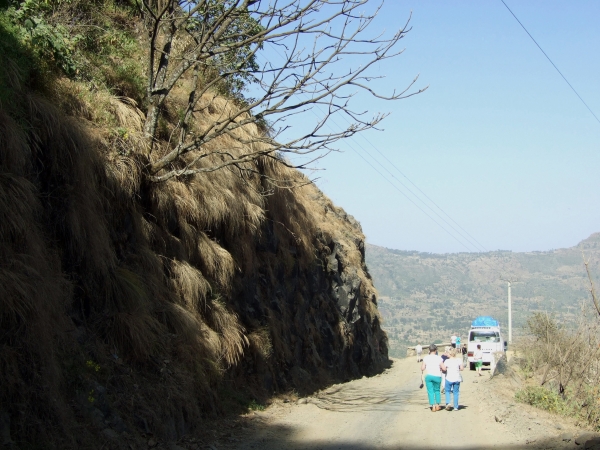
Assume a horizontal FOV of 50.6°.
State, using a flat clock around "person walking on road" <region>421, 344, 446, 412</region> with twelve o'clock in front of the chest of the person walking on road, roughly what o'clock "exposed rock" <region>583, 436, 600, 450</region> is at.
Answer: The exposed rock is roughly at 5 o'clock from the person walking on road.

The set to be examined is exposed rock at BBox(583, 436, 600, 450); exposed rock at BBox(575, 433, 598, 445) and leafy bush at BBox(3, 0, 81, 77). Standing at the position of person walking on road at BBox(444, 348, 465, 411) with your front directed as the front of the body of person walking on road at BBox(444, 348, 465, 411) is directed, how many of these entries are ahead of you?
0

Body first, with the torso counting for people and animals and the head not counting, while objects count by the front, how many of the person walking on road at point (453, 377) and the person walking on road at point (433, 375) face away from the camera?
2

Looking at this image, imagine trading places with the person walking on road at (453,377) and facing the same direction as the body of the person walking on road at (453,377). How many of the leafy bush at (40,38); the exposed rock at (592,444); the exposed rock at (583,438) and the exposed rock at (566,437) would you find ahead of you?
0

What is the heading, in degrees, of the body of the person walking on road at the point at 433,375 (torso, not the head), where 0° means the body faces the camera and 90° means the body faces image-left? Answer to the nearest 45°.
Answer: approximately 180°

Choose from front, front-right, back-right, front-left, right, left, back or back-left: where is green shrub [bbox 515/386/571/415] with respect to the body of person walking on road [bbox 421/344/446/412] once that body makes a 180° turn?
back-left

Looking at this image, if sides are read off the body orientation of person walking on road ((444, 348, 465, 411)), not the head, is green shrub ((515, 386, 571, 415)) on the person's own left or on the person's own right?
on the person's own right

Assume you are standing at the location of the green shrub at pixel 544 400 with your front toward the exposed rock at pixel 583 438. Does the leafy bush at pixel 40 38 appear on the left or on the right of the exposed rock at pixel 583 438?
right

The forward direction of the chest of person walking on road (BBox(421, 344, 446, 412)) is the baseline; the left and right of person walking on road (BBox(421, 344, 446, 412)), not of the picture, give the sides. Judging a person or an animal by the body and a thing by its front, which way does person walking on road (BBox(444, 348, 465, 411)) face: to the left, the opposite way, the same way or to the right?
the same way

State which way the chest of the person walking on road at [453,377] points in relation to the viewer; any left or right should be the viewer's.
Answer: facing away from the viewer

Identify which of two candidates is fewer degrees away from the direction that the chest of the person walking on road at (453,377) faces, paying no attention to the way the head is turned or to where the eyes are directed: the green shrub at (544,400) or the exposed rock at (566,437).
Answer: the green shrub

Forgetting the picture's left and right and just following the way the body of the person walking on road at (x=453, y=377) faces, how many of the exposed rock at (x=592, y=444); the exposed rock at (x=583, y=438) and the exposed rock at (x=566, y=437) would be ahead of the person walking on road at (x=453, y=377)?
0

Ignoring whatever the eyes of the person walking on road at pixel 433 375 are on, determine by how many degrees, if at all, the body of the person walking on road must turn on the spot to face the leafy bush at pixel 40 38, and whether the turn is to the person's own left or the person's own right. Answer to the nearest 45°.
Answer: approximately 135° to the person's own left
